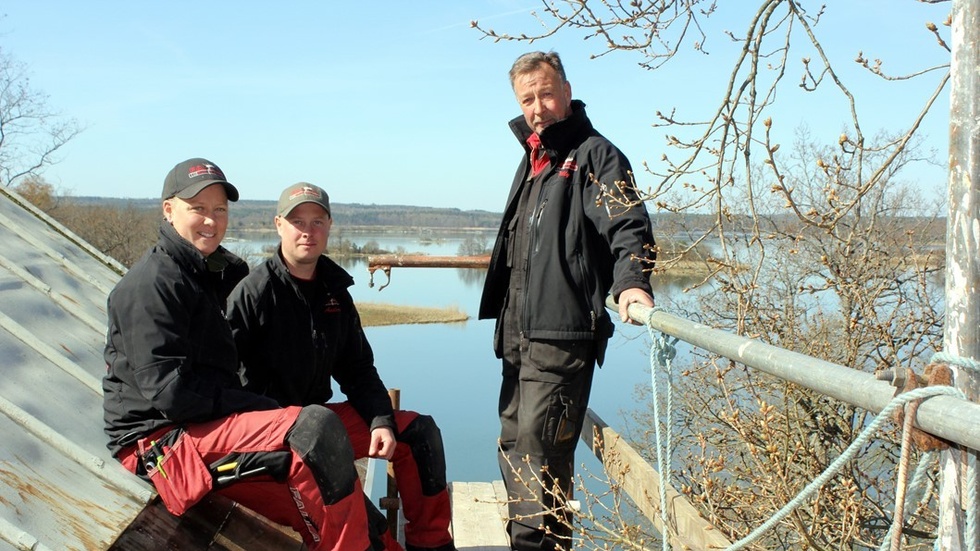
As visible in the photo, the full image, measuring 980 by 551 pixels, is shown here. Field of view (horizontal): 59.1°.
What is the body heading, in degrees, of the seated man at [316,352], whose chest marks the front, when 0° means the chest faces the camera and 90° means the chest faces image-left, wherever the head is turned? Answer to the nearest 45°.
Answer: approximately 315°

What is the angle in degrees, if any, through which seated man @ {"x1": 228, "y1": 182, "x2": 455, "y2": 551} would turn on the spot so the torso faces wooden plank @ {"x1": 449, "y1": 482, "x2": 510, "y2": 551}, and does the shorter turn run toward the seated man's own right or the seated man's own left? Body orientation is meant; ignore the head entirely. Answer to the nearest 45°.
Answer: approximately 90° to the seated man's own left

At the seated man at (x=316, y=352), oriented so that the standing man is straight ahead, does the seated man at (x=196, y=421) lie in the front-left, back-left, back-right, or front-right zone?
back-right

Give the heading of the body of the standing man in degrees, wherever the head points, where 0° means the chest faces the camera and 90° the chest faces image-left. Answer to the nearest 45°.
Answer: approximately 45°

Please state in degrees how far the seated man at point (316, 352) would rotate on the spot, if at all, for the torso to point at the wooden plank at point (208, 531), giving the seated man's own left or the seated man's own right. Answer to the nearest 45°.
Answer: approximately 90° to the seated man's own right

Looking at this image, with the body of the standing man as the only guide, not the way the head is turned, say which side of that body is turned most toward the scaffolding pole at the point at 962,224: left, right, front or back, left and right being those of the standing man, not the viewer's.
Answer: left
